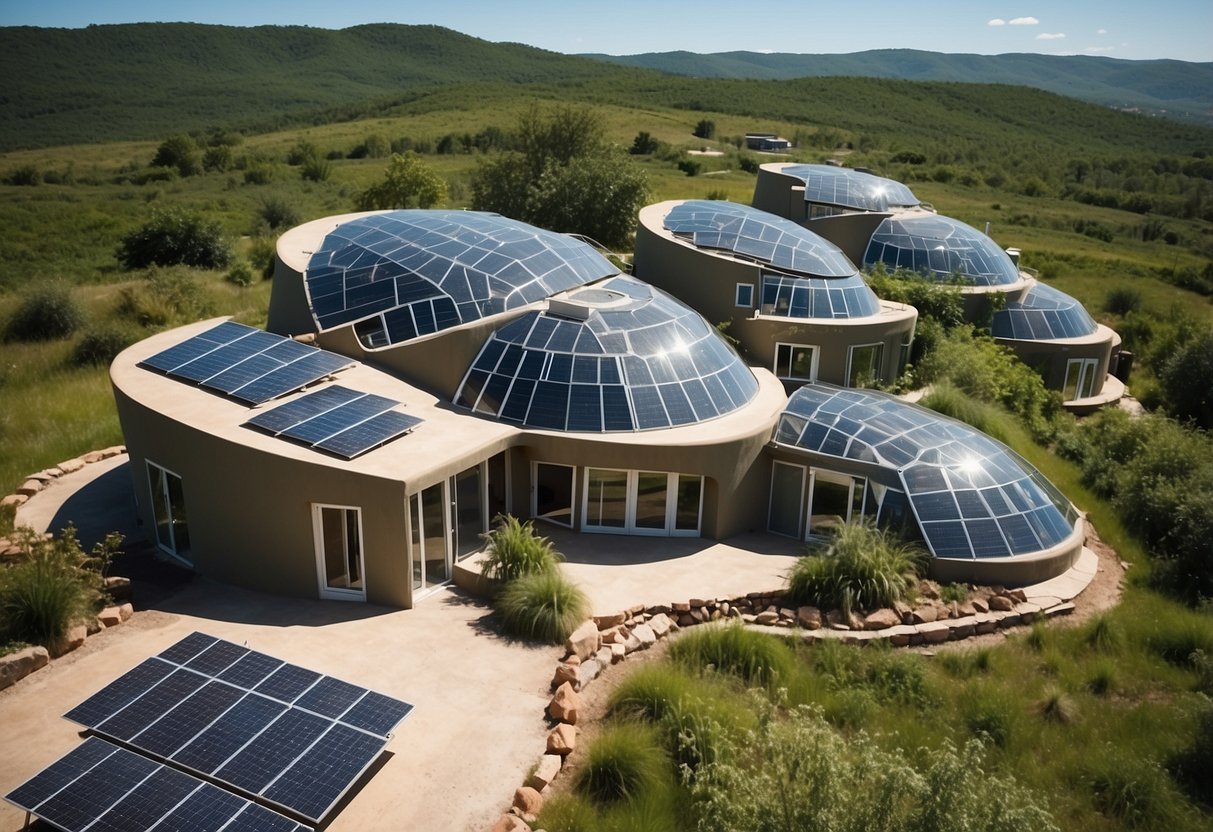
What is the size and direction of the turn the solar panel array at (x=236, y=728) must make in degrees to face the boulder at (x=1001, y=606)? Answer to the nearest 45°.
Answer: approximately 135° to its left

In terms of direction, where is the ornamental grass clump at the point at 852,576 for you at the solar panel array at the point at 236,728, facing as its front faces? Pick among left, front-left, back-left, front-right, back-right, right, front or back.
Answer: back-left

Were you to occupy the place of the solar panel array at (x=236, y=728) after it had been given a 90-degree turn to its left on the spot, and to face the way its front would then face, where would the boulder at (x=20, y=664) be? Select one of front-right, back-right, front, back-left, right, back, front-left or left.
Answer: back

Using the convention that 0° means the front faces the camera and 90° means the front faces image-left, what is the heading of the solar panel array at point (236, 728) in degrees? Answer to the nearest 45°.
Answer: approximately 45°

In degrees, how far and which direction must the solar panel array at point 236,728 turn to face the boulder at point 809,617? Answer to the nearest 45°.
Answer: approximately 135° to its left

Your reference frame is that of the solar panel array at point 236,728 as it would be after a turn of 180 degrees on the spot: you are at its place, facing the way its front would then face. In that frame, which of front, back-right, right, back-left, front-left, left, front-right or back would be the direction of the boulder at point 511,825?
right

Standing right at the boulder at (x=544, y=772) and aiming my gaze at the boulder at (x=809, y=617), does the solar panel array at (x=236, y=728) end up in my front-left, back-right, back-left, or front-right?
back-left

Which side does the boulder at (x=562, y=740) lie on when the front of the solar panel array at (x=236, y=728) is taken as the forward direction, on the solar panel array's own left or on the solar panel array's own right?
on the solar panel array's own left

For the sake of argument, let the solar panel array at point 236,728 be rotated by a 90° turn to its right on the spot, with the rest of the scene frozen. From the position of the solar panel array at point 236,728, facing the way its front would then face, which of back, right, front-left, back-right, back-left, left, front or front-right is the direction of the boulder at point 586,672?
back-right

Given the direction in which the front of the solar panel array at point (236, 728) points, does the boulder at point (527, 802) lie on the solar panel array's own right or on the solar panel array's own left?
on the solar panel array's own left

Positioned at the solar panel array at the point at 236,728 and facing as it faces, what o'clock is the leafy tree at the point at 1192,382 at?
The leafy tree is roughly at 7 o'clock from the solar panel array.

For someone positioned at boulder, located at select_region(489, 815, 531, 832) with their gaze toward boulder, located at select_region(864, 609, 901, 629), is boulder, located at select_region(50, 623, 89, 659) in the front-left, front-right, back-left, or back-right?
back-left

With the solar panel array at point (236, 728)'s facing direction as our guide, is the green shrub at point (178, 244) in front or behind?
behind

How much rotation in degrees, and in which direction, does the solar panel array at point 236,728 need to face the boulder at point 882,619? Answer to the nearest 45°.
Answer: approximately 135° to its left
